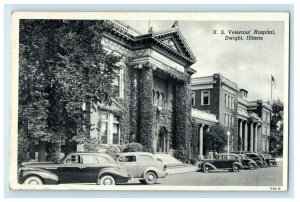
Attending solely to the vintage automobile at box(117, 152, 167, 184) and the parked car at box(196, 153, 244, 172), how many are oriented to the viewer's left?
2

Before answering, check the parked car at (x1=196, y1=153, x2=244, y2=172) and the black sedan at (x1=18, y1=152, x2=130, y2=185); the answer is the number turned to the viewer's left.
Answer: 2

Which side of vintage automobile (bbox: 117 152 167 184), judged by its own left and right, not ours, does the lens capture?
left

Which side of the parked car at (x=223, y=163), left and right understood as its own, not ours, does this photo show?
left

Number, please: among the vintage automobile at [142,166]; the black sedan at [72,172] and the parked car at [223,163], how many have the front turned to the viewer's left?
3

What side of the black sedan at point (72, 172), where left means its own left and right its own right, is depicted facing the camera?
left

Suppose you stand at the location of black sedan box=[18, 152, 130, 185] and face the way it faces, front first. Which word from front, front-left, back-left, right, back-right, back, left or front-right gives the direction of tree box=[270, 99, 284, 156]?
back

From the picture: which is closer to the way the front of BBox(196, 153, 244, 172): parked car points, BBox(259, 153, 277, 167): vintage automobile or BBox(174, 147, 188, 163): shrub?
the shrub

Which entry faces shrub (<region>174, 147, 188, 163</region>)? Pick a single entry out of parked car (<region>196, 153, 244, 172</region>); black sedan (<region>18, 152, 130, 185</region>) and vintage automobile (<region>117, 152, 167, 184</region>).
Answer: the parked car

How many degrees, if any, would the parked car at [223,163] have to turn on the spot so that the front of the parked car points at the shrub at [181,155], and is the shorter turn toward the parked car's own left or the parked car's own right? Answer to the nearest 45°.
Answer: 0° — it already faces it
